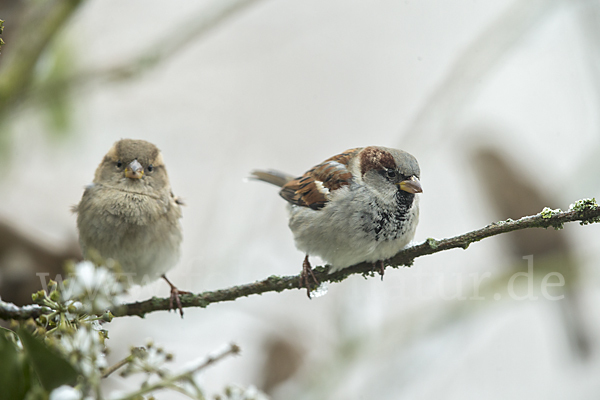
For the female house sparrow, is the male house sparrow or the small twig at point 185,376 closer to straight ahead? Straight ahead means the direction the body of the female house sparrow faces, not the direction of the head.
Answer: the small twig

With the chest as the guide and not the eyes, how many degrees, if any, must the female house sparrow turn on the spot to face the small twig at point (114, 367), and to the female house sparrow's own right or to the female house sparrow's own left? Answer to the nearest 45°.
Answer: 0° — it already faces it

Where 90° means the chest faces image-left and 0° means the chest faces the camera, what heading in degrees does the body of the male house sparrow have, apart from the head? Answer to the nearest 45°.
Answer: approximately 315°

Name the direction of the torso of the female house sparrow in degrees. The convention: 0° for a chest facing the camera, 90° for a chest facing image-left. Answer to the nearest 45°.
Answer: approximately 0°

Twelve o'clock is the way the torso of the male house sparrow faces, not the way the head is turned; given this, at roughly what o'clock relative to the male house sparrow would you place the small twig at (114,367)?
The small twig is roughly at 2 o'clock from the male house sparrow.

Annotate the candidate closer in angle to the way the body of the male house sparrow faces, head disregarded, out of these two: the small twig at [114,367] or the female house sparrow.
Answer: the small twig

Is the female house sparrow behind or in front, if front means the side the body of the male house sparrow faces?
behind

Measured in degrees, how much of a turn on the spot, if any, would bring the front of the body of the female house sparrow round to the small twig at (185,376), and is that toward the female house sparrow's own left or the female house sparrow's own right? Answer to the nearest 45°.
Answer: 0° — it already faces it
